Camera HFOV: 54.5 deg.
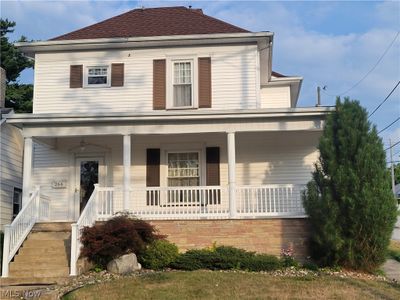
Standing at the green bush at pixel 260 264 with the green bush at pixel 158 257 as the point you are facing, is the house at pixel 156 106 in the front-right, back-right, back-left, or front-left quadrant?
front-right

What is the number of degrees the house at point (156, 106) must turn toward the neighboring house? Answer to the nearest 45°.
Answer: approximately 90° to its right

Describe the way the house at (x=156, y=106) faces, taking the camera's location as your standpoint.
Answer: facing the viewer
